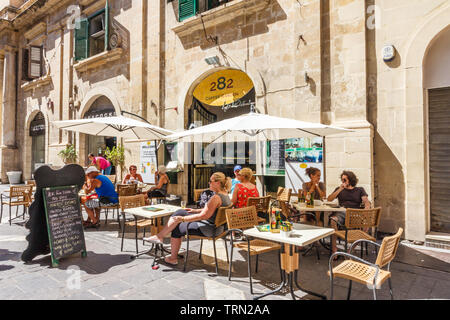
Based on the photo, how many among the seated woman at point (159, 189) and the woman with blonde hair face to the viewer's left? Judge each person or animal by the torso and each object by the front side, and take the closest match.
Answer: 2

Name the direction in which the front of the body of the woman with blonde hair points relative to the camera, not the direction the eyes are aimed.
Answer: to the viewer's left

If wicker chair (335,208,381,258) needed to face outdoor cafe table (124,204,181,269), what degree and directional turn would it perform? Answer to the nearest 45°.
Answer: approximately 45° to its left

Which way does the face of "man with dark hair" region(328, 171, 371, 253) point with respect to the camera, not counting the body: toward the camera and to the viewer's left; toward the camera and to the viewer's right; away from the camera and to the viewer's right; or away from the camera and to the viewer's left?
toward the camera and to the viewer's left

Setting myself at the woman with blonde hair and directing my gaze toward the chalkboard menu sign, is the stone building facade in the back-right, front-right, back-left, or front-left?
back-right

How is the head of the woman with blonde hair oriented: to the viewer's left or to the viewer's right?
to the viewer's left

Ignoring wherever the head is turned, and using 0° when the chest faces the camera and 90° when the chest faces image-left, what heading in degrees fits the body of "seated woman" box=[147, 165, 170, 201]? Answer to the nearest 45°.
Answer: approximately 90°

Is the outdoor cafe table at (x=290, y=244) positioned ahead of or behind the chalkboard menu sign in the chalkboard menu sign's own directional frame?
ahead

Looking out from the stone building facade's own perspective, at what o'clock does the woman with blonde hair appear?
The woman with blonde hair is roughly at 12 o'clock from the stone building facade.

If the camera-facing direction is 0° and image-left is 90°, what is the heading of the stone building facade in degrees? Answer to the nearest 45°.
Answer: approximately 45°
